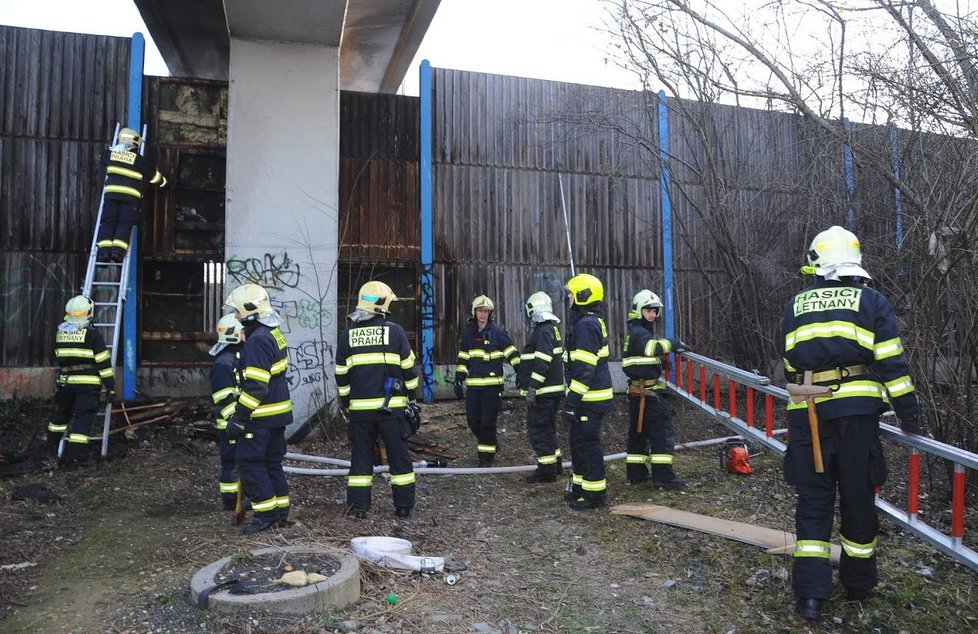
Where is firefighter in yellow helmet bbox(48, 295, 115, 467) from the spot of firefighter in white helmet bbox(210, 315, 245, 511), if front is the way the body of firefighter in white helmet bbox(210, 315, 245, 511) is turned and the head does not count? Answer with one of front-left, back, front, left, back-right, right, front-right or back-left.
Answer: back-left

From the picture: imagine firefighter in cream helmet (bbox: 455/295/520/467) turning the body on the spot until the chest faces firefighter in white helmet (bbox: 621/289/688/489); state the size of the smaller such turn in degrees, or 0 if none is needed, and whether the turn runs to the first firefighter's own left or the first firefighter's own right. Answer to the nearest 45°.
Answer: approximately 45° to the first firefighter's own left

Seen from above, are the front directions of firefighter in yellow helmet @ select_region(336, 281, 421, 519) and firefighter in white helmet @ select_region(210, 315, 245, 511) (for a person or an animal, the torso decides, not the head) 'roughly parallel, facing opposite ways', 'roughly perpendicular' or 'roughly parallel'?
roughly perpendicular

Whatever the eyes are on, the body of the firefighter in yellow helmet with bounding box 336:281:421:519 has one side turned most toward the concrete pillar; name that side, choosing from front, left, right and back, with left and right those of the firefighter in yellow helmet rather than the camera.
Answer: front

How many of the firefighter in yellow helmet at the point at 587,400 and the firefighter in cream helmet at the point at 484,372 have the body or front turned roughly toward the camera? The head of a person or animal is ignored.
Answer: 1

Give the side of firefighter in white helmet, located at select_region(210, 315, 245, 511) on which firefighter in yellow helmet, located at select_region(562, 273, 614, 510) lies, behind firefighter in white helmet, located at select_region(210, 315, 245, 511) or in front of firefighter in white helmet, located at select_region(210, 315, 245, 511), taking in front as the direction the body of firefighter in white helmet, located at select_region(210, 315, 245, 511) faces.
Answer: in front

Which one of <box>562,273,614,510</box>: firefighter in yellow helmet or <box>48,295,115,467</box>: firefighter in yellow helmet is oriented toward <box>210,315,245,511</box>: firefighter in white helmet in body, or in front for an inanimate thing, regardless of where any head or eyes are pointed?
<box>562,273,614,510</box>: firefighter in yellow helmet

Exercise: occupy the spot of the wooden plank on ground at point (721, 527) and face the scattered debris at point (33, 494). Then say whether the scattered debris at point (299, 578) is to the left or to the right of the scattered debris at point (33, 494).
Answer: left

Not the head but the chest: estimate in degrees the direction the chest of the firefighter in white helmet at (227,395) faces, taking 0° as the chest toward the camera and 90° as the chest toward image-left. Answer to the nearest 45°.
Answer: approximately 270°

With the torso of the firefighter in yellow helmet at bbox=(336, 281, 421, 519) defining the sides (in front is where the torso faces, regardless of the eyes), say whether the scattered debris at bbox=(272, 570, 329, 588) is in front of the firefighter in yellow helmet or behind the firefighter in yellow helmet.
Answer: behind

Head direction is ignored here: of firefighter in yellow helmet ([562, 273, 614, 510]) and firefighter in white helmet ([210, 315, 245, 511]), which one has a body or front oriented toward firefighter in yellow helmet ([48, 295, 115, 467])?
firefighter in yellow helmet ([562, 273, 614, 510])

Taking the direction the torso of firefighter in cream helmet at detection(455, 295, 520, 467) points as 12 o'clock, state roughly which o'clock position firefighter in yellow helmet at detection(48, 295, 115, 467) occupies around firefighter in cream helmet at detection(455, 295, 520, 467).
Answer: firefighter in yellow helmet at detection(48, 295, 115, 467) is roughly at 3 o'clock from firefighter in cream helmet at detection(455, 295, 520, 467).

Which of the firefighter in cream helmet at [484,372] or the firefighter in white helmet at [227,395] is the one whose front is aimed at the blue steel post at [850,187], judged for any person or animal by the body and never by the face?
the firefighter in white helmet at [227,395]

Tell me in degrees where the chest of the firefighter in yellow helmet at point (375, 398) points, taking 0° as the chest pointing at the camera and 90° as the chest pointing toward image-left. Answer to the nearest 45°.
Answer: approximately 180°
